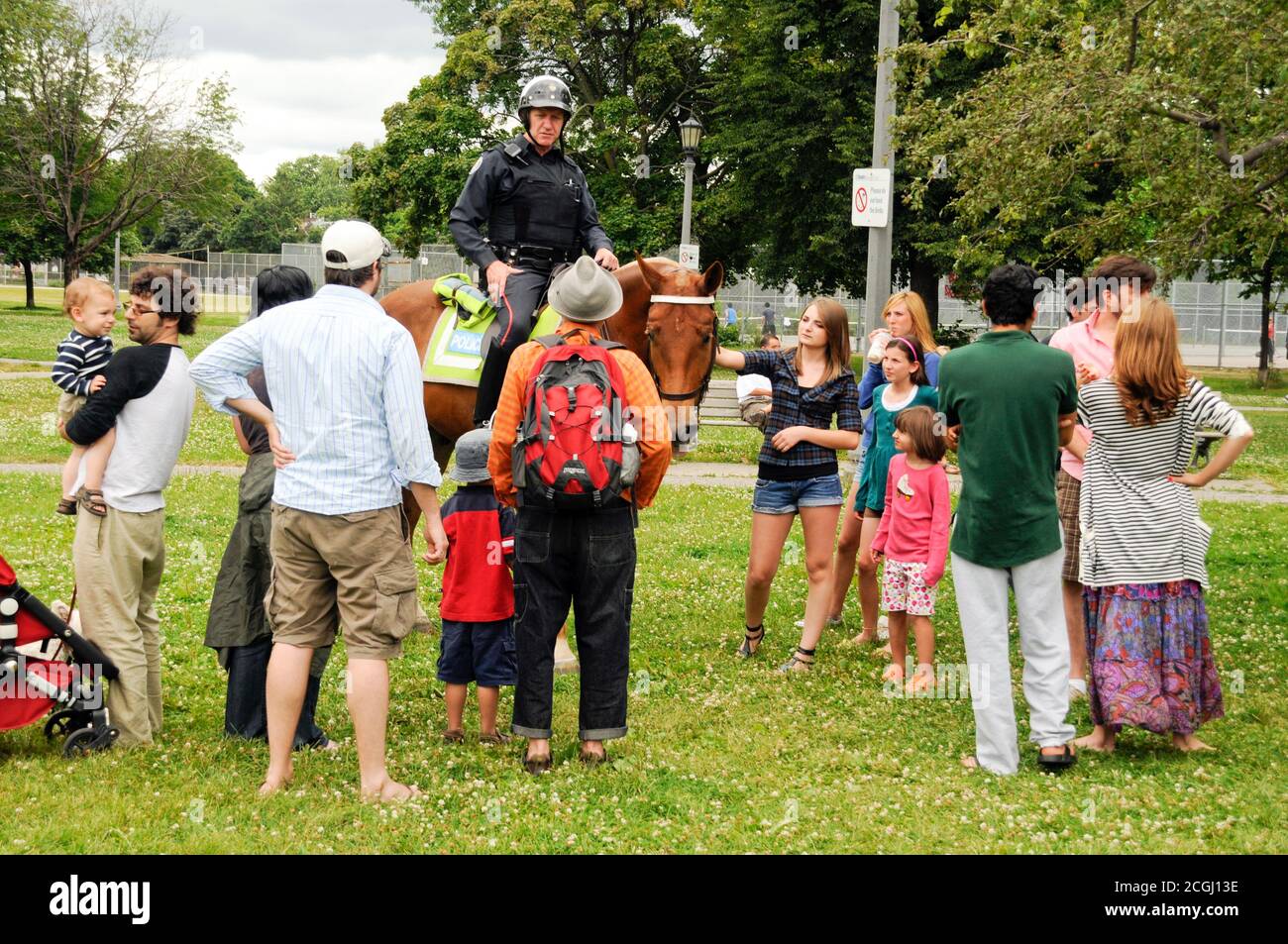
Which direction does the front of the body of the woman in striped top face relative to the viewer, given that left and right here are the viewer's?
facing away from the viewer

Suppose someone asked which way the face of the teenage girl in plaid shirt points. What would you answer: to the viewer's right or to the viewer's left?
to the viewer's left

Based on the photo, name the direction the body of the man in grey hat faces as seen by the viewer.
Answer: away from the camera

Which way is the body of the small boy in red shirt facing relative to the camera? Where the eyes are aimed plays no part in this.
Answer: away from the camera

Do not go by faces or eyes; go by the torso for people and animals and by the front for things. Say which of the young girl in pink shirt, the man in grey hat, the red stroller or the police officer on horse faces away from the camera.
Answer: the man in grey hat

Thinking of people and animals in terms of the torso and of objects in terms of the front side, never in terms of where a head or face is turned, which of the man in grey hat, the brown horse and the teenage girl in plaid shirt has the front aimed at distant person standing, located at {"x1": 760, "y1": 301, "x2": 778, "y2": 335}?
the man in grey hat

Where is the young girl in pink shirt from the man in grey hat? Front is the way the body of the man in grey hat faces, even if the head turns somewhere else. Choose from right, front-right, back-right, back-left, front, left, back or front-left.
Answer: front-right

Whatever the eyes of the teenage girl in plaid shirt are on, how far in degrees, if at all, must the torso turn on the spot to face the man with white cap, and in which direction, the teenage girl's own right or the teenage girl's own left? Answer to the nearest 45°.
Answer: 0° — they already face them

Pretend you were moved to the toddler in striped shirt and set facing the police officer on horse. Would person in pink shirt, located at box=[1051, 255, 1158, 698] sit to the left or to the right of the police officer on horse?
right

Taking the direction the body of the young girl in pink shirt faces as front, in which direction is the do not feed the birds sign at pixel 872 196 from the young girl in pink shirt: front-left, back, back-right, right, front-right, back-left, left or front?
back-right
